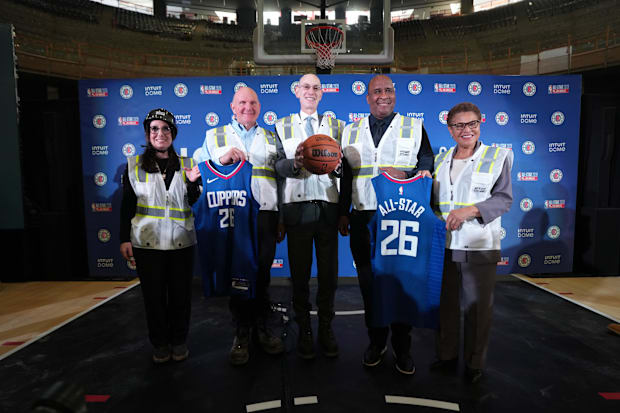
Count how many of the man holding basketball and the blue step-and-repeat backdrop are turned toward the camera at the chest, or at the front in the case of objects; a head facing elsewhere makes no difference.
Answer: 2

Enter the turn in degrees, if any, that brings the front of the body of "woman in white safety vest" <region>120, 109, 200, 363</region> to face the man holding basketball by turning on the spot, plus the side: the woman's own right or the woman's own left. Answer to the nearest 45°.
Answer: approximately 90° to the woman's own left

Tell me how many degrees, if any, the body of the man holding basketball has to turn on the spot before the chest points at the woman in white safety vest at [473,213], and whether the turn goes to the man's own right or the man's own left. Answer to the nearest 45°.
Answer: approximately 90° to the man's own left

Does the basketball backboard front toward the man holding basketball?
yes
